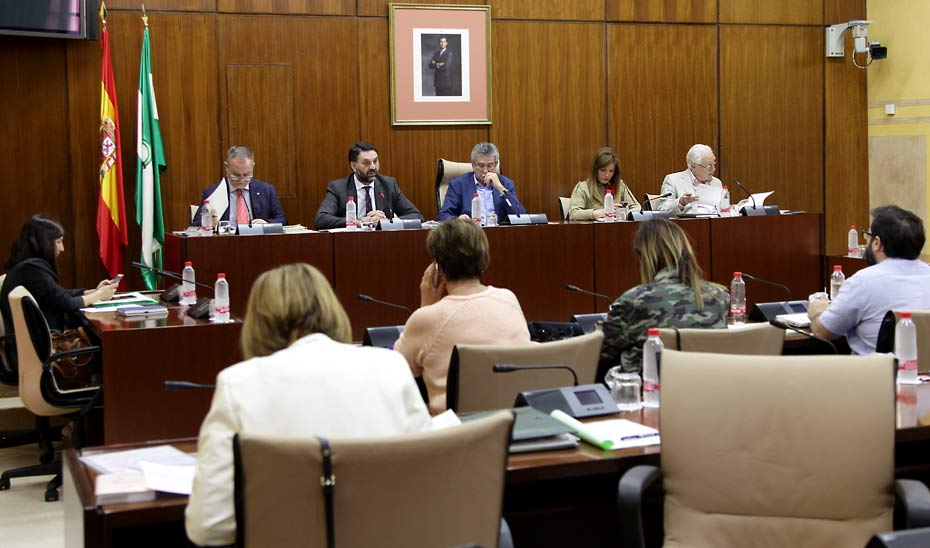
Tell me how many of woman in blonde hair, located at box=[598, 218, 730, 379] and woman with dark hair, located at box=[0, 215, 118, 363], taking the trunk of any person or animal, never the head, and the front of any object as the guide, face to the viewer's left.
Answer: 0

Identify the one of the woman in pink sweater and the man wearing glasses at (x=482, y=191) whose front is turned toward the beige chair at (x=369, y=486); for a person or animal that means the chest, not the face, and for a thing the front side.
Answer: the man wearing glasses

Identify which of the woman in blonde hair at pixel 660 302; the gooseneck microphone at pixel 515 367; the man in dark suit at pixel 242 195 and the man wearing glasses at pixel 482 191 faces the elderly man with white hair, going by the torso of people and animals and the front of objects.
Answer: the woman in blonde hair

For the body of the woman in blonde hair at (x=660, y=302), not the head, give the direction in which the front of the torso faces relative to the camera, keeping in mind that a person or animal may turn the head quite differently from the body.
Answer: away from the camera

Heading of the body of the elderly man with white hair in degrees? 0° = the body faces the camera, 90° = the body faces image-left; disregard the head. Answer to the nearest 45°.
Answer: approximately 315°

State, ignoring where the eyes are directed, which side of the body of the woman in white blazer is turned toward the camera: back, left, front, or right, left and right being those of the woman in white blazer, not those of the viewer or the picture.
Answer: back

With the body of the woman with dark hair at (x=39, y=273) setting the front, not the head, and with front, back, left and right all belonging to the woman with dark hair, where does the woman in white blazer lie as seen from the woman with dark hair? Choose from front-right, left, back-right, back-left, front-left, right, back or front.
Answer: right

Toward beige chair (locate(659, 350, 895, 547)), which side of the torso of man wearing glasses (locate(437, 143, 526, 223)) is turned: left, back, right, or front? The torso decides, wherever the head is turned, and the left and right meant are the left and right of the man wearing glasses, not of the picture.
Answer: front

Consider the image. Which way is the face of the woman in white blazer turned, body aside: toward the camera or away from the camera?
away from the camera

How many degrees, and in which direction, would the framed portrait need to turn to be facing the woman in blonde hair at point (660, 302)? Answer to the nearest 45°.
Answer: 0° — it already faces them

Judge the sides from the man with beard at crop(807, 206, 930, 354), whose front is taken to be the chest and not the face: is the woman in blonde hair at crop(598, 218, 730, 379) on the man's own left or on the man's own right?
on the man's own left

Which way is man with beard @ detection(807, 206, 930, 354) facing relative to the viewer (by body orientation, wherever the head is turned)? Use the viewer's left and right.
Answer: facing away from the viewer and to the left of the viewer

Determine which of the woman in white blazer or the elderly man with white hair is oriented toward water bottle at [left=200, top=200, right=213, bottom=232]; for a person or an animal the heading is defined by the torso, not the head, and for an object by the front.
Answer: the woman in white blazer

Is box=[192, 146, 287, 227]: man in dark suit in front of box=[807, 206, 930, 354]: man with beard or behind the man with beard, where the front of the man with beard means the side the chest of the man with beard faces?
in front

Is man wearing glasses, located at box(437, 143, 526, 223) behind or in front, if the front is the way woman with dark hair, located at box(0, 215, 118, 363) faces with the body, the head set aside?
in front

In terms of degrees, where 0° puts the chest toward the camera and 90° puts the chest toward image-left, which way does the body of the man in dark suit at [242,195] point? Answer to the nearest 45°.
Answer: approximately 0°
